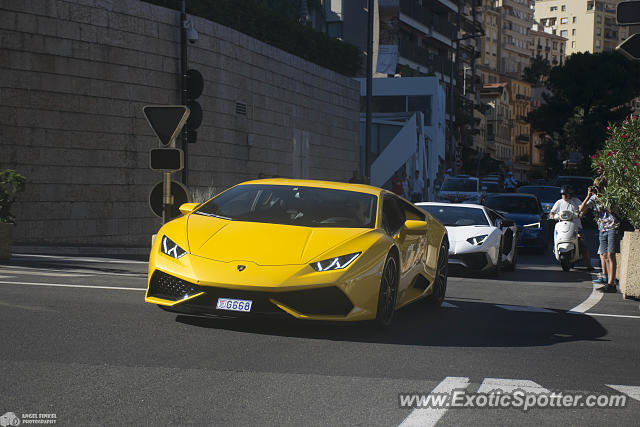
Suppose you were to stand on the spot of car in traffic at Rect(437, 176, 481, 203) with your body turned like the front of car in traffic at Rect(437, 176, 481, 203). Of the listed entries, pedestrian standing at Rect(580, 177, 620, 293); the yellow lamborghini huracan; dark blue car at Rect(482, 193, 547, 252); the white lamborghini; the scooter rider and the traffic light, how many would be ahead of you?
6

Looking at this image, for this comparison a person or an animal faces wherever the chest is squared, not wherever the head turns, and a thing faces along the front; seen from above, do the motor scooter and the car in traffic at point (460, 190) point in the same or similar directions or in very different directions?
same or similar directions

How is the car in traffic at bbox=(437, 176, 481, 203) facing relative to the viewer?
toward the camera

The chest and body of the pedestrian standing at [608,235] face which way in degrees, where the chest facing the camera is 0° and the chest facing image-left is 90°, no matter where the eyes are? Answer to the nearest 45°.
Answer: approximately 90°

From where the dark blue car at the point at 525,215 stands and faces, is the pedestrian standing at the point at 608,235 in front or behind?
in front

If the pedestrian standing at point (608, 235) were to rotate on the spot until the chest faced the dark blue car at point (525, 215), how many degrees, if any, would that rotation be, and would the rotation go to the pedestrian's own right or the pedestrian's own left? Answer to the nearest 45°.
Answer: approximately 90° to the pedestrian's own right

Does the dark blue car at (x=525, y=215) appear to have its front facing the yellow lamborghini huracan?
yes

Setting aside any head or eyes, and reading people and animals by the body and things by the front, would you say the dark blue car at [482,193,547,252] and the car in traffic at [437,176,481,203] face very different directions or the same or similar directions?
same or similar directions

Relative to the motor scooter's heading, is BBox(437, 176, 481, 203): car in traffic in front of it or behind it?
behind

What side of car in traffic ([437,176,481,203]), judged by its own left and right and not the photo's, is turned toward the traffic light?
front

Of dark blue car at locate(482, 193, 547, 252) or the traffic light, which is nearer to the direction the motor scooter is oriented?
the traffic light

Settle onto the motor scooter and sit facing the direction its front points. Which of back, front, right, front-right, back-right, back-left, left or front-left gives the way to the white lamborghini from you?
front-right

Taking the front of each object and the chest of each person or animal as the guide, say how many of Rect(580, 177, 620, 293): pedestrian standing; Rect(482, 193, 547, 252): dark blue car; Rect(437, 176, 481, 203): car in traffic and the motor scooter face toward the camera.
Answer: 3

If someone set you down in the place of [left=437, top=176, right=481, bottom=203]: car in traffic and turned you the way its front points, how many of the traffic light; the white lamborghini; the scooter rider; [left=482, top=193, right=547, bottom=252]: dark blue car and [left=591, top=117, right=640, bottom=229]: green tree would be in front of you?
5

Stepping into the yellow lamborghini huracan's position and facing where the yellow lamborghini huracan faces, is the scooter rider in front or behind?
behind

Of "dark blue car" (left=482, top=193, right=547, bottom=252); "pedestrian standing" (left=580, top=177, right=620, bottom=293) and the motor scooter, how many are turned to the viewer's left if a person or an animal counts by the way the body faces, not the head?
1

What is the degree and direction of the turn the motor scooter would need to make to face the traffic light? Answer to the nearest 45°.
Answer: approximately 45° to its right

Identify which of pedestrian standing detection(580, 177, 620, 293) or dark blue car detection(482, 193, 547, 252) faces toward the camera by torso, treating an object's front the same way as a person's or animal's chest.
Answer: the dark blue car
